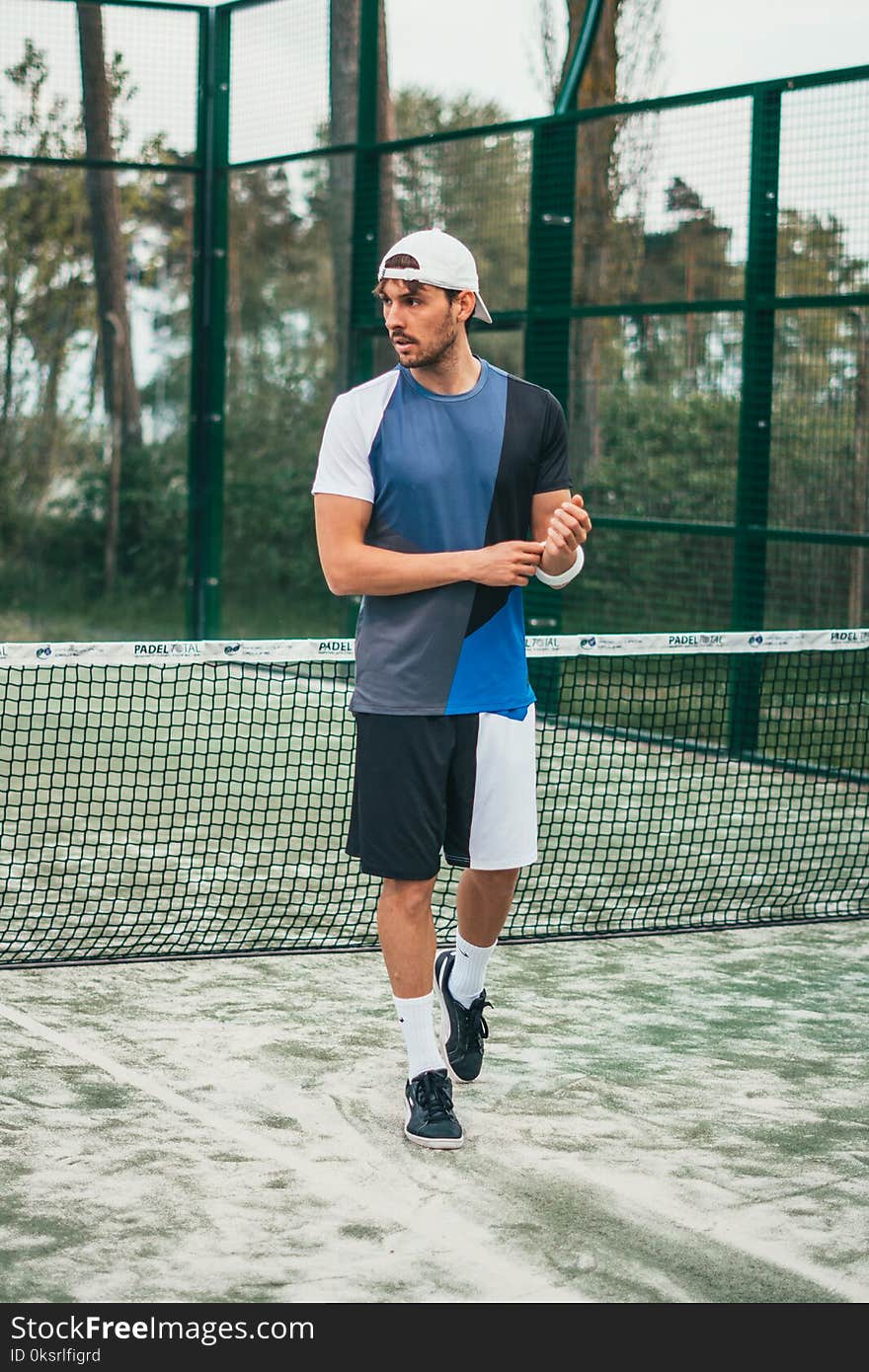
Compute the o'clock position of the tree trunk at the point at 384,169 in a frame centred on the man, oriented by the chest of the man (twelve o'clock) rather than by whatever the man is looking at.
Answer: The tree trunk is roughly at 6 o'clock from the man.

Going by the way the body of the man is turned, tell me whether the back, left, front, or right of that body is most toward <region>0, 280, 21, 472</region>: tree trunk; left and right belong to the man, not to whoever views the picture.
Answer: back

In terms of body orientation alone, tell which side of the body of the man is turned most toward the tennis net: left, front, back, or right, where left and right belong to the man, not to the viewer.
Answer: back

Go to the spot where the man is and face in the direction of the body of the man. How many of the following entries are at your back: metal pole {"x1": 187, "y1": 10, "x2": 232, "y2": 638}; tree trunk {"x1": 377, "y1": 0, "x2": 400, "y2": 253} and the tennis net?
3

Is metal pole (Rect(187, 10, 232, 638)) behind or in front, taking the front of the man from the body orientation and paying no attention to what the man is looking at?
behind

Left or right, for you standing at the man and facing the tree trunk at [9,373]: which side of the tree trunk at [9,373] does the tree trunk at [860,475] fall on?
right

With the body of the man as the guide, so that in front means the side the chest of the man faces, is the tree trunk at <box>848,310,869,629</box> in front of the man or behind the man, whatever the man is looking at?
behind

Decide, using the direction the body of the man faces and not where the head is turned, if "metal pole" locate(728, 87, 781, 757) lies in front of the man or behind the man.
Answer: behind

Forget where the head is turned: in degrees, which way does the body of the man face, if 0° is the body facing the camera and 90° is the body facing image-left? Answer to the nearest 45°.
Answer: approximately 0°
